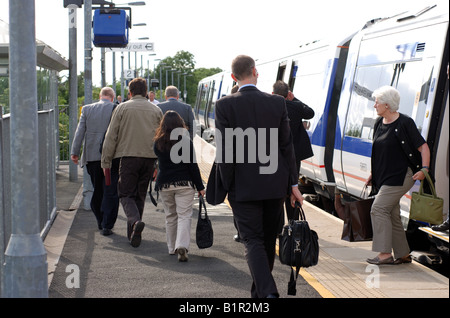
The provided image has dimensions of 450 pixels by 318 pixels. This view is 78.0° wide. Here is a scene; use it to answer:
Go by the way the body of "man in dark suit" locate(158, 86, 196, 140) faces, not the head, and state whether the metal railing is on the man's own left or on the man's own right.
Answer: on the man's own left

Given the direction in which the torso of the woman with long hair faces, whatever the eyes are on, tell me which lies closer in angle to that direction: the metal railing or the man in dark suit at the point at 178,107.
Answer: the man in dark suit

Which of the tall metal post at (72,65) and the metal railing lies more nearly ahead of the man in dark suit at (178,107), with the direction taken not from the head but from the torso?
the tall metal post

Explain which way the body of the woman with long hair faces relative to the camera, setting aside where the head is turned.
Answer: away from the camera

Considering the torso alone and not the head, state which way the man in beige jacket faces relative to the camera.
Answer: away from the camera

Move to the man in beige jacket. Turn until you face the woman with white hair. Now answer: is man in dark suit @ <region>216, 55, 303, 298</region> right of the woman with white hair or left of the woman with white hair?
right

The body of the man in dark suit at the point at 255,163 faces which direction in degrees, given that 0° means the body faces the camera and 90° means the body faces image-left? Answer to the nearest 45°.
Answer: approximately 180°

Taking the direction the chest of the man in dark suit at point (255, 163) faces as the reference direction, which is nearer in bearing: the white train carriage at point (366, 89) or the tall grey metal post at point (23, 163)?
the white train carriage

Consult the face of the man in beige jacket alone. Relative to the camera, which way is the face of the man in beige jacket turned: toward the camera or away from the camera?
away from the camera

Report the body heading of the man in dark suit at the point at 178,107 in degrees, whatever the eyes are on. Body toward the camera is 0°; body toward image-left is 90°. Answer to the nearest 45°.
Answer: approximately 180°

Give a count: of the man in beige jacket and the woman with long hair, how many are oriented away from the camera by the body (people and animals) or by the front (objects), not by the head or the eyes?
2
